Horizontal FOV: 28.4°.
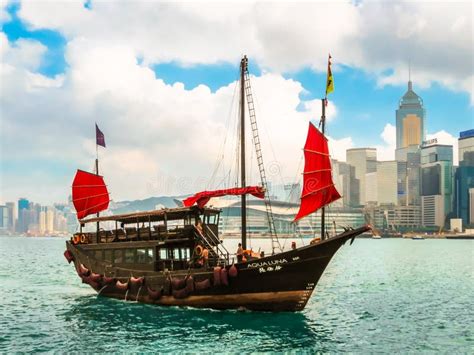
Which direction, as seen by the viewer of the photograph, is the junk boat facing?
facing the viewer and to the right of the viewer

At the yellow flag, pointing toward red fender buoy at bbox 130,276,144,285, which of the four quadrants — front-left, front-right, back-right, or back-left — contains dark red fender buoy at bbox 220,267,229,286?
front-left

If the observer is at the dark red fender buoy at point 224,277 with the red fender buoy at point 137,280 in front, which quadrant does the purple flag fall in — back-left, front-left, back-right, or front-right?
front-right

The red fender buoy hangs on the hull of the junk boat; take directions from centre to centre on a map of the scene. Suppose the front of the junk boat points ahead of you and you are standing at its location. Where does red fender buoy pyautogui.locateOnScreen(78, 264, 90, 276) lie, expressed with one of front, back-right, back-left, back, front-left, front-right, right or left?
back
